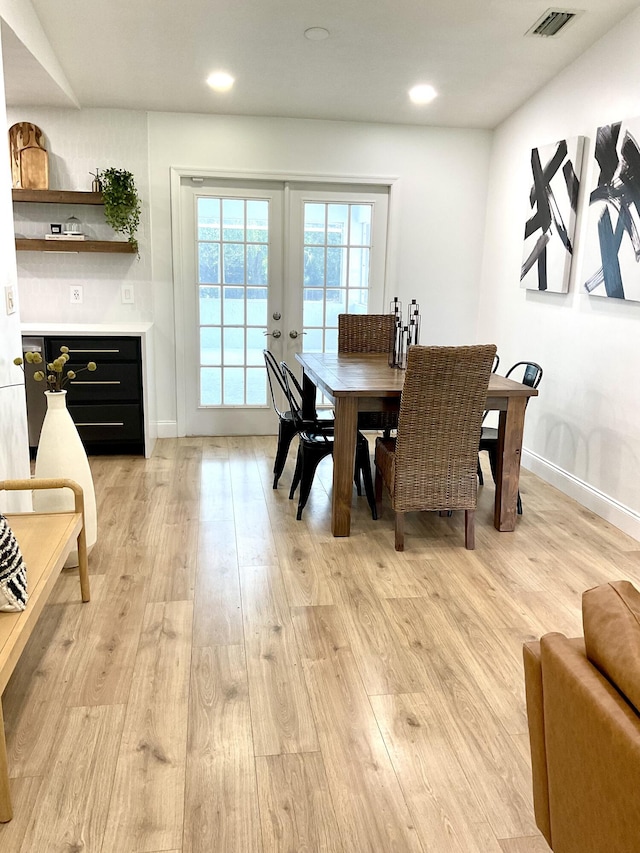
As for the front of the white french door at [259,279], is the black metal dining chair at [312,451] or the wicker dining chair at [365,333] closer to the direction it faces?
the black metal dining chair

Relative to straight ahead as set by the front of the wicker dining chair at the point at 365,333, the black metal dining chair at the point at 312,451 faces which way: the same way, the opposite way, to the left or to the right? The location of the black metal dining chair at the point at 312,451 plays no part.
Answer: to the left

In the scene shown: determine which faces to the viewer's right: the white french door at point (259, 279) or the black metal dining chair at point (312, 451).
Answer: the black metal dining chair

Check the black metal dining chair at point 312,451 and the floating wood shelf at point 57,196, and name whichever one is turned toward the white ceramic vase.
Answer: the floating wood shelf

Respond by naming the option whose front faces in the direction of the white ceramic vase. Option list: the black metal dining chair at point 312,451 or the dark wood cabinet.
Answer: the dark wood cabinet

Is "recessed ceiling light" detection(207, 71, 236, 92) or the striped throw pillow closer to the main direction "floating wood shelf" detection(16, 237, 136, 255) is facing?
the striped throw pillow

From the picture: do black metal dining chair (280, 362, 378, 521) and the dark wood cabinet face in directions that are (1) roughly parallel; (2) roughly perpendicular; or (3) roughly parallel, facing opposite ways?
roughly perpendicular

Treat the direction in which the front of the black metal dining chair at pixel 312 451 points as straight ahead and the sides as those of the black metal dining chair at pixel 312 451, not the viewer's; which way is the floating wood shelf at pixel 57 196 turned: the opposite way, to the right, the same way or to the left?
to the right

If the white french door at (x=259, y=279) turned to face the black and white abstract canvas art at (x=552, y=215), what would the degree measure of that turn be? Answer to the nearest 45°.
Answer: approximately 45° to its left

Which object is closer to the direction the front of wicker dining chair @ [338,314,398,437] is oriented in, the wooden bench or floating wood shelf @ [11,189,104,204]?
the wooden bench

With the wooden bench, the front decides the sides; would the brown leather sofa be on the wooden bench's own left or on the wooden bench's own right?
on the wooden bench's own right

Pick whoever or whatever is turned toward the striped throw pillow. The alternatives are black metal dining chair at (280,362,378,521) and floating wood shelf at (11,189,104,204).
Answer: the floating wood shelf

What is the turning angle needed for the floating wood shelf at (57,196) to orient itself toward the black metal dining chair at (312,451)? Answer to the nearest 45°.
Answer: approximately 45° to its left

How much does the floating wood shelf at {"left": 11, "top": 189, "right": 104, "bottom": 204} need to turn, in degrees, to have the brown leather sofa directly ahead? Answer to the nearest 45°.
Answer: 0° — it already faces it
